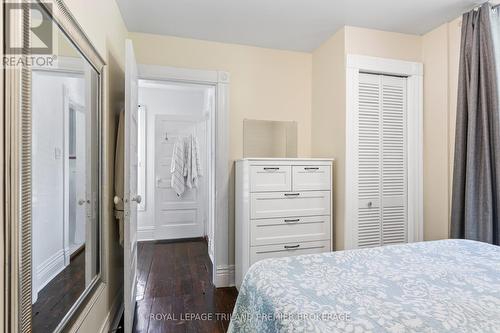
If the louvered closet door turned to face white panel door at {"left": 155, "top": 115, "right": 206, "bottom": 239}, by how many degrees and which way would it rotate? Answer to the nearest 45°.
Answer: approximately 90° to its right

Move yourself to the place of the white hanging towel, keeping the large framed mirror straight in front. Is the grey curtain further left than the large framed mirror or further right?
left

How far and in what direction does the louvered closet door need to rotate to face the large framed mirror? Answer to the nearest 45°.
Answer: approximately 45° to its right

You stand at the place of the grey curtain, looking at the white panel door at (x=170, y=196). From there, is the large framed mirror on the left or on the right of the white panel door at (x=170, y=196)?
left

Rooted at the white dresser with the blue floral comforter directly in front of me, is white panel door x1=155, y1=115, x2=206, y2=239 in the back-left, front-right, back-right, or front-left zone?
back-right

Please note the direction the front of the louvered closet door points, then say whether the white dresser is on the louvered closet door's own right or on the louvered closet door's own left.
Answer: on the louvered closet door's own right

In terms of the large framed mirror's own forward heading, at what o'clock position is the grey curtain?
The grey curtain is roughly at 11 o'clock from the large framed mirror.

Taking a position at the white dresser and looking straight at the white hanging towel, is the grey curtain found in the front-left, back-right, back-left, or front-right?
back-right

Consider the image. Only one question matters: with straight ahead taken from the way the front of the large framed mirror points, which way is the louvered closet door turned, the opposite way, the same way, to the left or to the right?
to the right

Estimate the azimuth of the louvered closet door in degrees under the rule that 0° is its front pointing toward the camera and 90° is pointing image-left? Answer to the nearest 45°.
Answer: approximately 0°

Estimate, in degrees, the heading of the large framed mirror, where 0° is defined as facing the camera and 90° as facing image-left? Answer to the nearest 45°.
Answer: approximately 315°

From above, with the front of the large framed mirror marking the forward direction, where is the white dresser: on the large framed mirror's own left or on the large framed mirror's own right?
on the large framed mirror's own left
